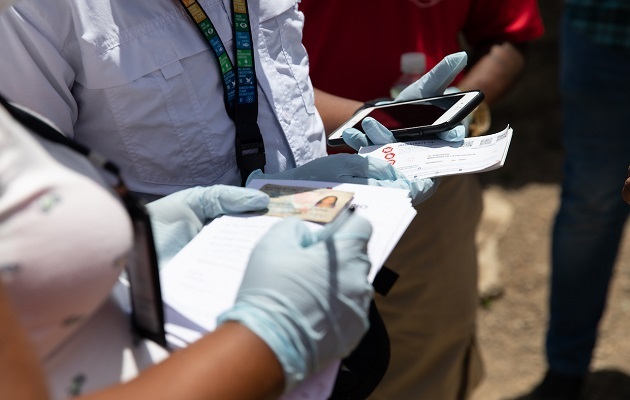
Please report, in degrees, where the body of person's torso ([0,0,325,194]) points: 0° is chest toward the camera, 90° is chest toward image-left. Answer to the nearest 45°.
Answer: approximately 315°
